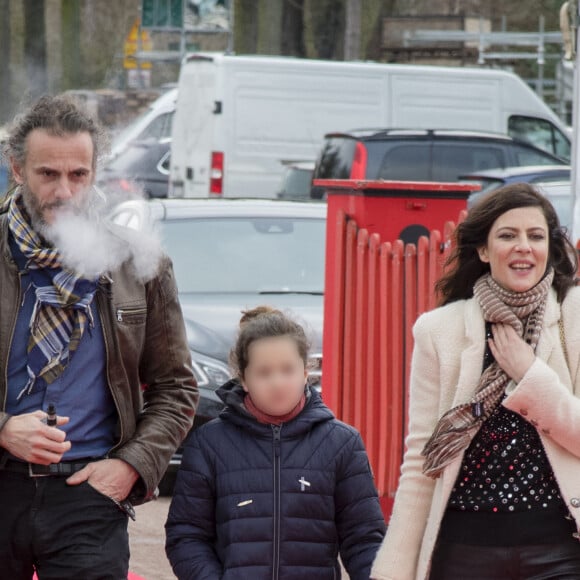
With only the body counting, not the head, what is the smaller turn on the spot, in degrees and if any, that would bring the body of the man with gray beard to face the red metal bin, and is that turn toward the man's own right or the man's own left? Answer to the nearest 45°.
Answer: approximately 135° to the man's own left

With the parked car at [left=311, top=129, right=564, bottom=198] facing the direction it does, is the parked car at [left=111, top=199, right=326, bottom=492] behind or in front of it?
behind

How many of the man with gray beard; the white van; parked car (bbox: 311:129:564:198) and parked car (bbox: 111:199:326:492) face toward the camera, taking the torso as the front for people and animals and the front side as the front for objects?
2

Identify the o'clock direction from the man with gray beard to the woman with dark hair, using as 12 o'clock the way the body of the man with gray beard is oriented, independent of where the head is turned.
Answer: The woman with dark hair is roughly at 9 o'clock from the man with gray beard.

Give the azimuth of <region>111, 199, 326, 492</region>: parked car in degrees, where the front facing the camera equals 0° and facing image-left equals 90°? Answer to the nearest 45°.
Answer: approximately 0°

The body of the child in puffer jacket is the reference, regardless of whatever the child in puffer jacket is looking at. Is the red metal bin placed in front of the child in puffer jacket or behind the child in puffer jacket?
behind

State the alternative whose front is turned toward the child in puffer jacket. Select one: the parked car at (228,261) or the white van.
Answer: the parked car

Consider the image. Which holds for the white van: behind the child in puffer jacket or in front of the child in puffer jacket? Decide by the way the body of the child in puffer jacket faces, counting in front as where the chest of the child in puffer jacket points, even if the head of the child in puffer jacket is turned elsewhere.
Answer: behind

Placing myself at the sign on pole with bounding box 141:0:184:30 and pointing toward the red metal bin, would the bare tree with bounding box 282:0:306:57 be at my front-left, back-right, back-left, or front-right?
back-left
